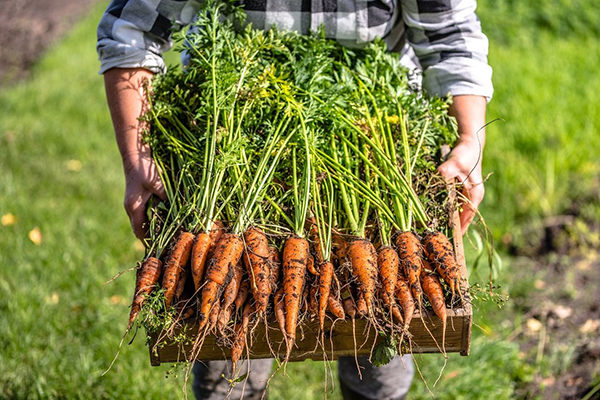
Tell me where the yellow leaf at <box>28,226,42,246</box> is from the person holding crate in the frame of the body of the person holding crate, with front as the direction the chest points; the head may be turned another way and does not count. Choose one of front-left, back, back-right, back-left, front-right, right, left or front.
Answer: back-right

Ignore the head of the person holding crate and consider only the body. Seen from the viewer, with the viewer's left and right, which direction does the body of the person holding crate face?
facing the viewer

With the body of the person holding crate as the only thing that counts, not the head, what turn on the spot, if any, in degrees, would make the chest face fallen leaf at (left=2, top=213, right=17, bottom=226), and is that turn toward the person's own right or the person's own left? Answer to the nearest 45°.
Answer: approximately 135° to the person's own right
